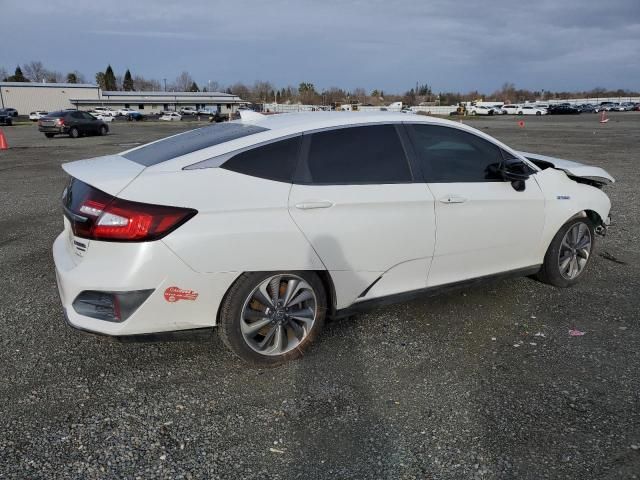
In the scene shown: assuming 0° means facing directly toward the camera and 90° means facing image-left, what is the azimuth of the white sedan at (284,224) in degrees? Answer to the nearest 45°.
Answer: approximately 225°

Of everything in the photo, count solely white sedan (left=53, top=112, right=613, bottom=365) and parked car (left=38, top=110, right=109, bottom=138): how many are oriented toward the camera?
0

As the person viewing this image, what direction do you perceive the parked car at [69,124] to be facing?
facing away from the viewer and to the right of the viewer

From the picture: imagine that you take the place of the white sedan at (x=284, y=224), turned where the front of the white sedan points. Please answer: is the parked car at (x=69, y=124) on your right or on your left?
on your left
